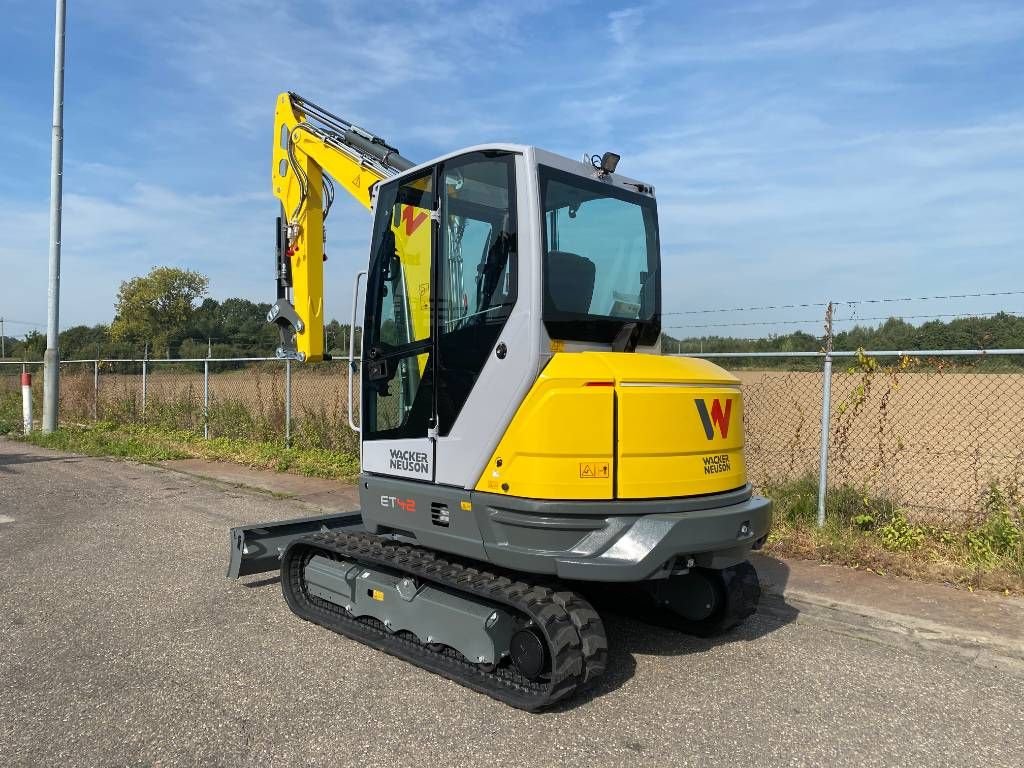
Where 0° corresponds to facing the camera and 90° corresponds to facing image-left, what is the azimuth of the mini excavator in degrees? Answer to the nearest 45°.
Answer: approximately 135°

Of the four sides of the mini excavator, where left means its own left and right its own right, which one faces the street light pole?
front
